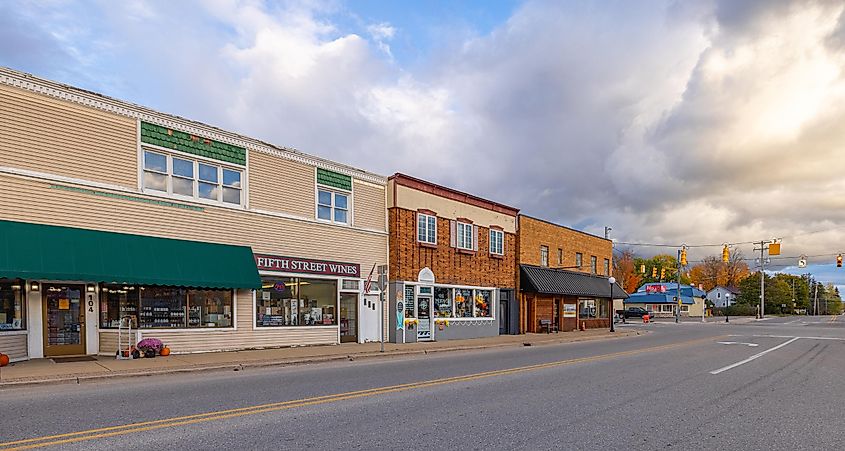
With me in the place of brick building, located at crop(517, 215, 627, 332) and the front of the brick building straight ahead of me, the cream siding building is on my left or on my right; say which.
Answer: on my right

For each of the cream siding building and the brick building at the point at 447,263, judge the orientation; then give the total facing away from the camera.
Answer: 0

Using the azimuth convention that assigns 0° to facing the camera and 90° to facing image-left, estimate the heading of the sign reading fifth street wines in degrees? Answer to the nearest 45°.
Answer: approximately 315°

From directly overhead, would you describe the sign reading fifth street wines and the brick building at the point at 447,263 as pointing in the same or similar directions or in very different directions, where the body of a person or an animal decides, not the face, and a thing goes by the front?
same or similar directions

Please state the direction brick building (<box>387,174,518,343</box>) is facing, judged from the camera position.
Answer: facing the viewer and to the right of the viewer

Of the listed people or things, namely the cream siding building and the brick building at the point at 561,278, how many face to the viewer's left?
0

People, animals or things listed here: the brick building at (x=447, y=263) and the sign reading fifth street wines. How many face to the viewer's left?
0
